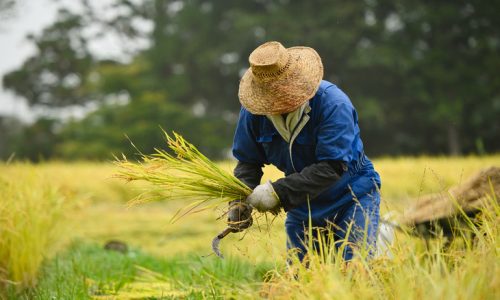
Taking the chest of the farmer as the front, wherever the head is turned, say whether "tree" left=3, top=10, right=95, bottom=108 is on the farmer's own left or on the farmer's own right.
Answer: on the farmer's own right

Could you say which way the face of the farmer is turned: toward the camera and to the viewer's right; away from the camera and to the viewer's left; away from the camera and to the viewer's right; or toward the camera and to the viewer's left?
toward the camera and to the viewer's left

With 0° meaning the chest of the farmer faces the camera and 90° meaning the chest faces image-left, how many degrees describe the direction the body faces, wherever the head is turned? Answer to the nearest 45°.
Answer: approximately 45°
